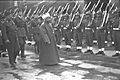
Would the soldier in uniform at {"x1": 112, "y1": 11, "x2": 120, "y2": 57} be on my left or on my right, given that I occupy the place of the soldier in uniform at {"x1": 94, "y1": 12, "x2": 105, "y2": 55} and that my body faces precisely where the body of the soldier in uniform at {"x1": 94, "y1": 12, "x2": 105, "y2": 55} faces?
on my left

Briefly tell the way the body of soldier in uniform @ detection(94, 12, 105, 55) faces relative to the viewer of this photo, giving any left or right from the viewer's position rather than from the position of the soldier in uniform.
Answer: facing the viewer and to the left of the viewer

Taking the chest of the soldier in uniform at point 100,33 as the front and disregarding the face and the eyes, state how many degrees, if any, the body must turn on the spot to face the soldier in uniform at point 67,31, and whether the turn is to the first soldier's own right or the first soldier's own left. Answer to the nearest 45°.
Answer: approximately 90° to the first soldier's own right

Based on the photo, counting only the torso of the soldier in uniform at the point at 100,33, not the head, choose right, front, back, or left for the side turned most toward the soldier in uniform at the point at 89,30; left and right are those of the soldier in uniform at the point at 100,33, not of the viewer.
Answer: right

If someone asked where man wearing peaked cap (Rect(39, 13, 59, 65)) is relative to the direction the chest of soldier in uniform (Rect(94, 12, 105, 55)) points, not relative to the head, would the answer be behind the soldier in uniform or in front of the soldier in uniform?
in front

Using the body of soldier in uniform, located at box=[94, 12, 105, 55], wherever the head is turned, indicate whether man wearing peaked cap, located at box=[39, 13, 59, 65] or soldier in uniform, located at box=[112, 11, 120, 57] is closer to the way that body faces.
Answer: the man wearing peaked cap

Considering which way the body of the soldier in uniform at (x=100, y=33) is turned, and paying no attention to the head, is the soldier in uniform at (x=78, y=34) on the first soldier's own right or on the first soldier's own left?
on the first soldier's own right
